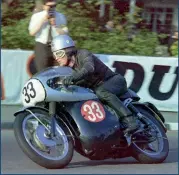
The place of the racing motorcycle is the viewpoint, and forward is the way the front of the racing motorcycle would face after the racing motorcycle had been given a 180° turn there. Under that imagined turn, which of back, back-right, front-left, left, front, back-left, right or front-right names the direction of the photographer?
front-left

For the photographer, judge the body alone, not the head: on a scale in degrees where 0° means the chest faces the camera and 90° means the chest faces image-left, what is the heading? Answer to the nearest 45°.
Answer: approximately 315°
